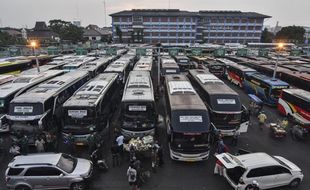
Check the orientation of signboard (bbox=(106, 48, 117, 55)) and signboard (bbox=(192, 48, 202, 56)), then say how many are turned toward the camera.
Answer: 2

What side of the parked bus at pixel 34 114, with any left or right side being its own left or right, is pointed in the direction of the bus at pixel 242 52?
back

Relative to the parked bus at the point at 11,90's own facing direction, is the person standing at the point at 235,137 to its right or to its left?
on its left

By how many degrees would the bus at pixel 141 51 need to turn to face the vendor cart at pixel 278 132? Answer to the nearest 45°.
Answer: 0° — it already faces it

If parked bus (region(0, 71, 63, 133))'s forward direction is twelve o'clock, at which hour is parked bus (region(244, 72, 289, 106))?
parked bus (region(244, 72, 289, 106)) is roughly at 8 o'clock from parked bus (region(0, 71, 63, 133)).

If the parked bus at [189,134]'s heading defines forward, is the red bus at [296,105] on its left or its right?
on its left

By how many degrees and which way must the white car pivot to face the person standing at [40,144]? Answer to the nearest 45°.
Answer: approximately 135° to its left
